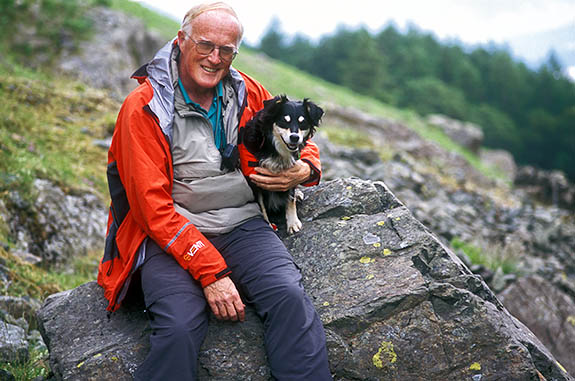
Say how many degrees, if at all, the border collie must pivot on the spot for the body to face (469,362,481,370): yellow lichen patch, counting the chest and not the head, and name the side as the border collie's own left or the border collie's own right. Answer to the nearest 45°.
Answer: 0° — it already faces it

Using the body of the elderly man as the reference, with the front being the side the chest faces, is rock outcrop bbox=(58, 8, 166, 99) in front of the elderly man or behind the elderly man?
behind

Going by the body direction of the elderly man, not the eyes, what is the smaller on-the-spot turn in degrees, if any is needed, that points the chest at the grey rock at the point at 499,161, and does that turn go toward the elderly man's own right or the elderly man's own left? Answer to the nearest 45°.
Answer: approximately 90° to the elderly man's own left

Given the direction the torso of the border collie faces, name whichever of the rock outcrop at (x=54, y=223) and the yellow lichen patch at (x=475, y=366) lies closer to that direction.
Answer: the yellow lichen patch

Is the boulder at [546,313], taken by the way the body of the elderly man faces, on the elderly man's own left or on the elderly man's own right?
on the elderly man's own left

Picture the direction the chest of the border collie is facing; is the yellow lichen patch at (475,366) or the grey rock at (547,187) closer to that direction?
the yellow lichen patch
